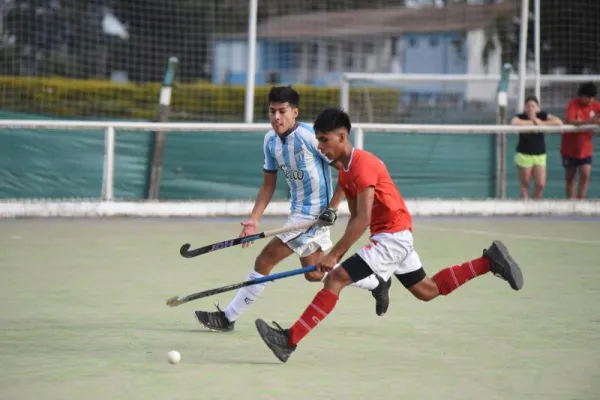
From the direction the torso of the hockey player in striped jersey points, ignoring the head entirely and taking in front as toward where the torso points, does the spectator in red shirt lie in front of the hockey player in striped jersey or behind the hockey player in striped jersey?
behind

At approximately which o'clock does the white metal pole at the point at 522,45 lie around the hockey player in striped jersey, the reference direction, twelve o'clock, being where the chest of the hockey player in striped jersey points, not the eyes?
The white metal pole is roughly at 5 o'clock from the hockey player in striped jersey.

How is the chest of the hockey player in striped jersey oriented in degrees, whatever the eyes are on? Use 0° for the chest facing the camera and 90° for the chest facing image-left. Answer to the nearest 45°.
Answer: approximately 45°

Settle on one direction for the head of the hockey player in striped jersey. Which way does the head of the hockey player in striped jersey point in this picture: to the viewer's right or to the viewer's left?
to the viewer's left

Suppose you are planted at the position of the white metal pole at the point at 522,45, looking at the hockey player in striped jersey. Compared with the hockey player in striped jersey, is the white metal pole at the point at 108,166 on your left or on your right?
right

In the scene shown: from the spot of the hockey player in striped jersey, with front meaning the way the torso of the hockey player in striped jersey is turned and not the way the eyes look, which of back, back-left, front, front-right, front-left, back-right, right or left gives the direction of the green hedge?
back-right
